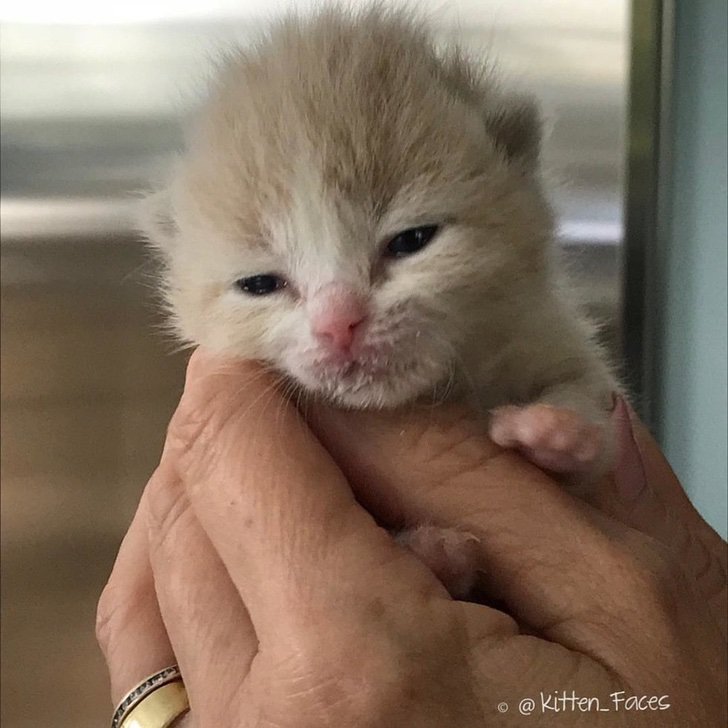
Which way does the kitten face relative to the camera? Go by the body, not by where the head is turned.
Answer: toward the camera
